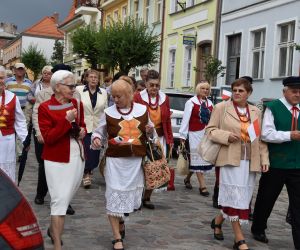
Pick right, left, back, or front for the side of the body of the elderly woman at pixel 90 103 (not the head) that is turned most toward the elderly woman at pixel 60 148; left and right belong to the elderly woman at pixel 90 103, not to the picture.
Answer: front

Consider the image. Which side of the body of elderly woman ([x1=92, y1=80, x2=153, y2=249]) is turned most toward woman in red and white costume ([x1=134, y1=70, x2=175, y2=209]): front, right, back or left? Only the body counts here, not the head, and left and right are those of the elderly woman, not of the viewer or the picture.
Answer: back

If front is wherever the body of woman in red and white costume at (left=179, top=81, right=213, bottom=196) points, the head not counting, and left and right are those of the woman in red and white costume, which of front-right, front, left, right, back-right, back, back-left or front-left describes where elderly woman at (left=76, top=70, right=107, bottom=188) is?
back-right

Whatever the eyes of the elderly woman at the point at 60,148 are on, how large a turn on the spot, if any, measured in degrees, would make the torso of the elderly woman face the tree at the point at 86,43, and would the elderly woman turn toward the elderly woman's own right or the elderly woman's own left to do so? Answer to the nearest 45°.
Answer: approximately 135° to the elderly woman's own left

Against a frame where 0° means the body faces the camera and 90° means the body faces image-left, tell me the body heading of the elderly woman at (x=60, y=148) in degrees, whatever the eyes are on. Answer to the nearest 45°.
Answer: approximately 315°

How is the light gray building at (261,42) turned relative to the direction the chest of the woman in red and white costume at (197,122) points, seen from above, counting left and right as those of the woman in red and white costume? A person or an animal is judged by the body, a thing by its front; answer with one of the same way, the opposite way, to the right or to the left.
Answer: to the right

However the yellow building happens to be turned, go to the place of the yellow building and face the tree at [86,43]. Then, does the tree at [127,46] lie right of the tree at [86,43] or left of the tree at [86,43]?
left

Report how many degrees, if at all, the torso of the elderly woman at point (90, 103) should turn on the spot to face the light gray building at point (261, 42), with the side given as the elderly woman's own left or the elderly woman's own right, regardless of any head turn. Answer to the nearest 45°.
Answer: approximately 135° to the elderly woman's own left

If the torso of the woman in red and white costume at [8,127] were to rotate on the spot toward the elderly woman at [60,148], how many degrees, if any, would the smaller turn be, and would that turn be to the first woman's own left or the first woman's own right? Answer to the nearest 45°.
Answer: approximately 45° to the first woman's own left

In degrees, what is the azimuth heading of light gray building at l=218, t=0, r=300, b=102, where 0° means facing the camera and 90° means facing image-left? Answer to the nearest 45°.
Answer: approximately 45°

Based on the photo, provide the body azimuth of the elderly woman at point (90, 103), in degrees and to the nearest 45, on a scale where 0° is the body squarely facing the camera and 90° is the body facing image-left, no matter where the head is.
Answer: approximately 0°
